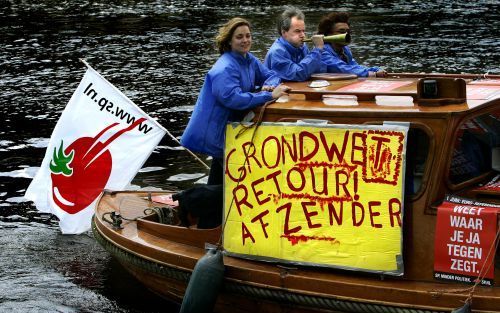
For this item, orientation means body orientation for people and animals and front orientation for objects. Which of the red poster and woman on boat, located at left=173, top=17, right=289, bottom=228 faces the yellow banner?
the woman on boat

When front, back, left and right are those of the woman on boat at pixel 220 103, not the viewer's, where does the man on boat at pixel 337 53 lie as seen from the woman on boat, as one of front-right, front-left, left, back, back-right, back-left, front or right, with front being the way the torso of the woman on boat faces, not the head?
left

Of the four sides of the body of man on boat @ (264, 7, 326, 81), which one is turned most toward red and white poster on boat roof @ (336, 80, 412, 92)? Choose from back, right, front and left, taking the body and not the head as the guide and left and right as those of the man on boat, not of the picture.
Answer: front

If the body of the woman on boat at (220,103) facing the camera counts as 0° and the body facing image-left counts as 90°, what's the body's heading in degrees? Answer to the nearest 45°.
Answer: approximately 315°

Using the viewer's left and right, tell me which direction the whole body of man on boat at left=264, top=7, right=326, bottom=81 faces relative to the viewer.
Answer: facing the viewer and to the right of the viewer

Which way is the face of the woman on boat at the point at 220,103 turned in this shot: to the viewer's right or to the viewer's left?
to the viewer's right

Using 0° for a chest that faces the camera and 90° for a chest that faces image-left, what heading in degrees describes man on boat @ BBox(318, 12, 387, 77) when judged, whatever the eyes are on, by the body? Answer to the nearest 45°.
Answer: approximately 315°

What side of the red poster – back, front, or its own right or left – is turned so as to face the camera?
front
